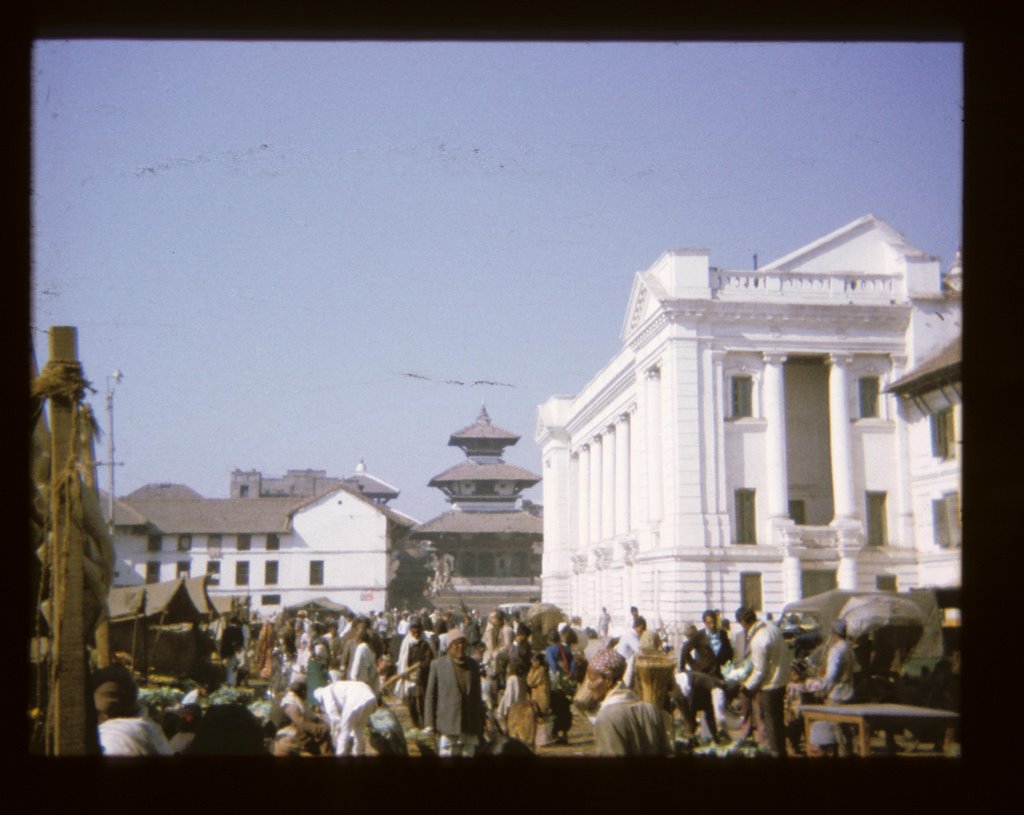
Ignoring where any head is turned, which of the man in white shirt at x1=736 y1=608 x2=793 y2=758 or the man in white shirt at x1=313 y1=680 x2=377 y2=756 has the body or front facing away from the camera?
the man in white shirt at x1=313 y1=680 x2=377 y2=756

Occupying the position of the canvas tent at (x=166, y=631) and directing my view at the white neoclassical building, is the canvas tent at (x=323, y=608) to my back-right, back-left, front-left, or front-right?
front-left

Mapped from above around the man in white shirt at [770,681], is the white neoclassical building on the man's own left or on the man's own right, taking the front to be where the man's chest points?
on the man's own right

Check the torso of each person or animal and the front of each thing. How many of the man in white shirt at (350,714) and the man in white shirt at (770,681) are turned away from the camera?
1

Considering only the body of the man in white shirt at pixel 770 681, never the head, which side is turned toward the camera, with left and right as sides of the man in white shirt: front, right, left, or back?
left

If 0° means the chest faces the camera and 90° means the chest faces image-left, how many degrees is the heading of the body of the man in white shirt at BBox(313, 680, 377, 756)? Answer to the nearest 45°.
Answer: approximately 180°

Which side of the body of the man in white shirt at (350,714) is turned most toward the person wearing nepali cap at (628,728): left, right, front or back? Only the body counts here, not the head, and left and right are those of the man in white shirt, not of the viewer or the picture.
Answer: back

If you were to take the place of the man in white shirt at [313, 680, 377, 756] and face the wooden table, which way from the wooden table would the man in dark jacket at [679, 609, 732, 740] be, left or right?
left

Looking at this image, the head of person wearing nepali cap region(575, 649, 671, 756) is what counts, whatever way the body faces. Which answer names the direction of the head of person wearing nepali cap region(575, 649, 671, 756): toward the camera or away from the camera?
toward the camera
